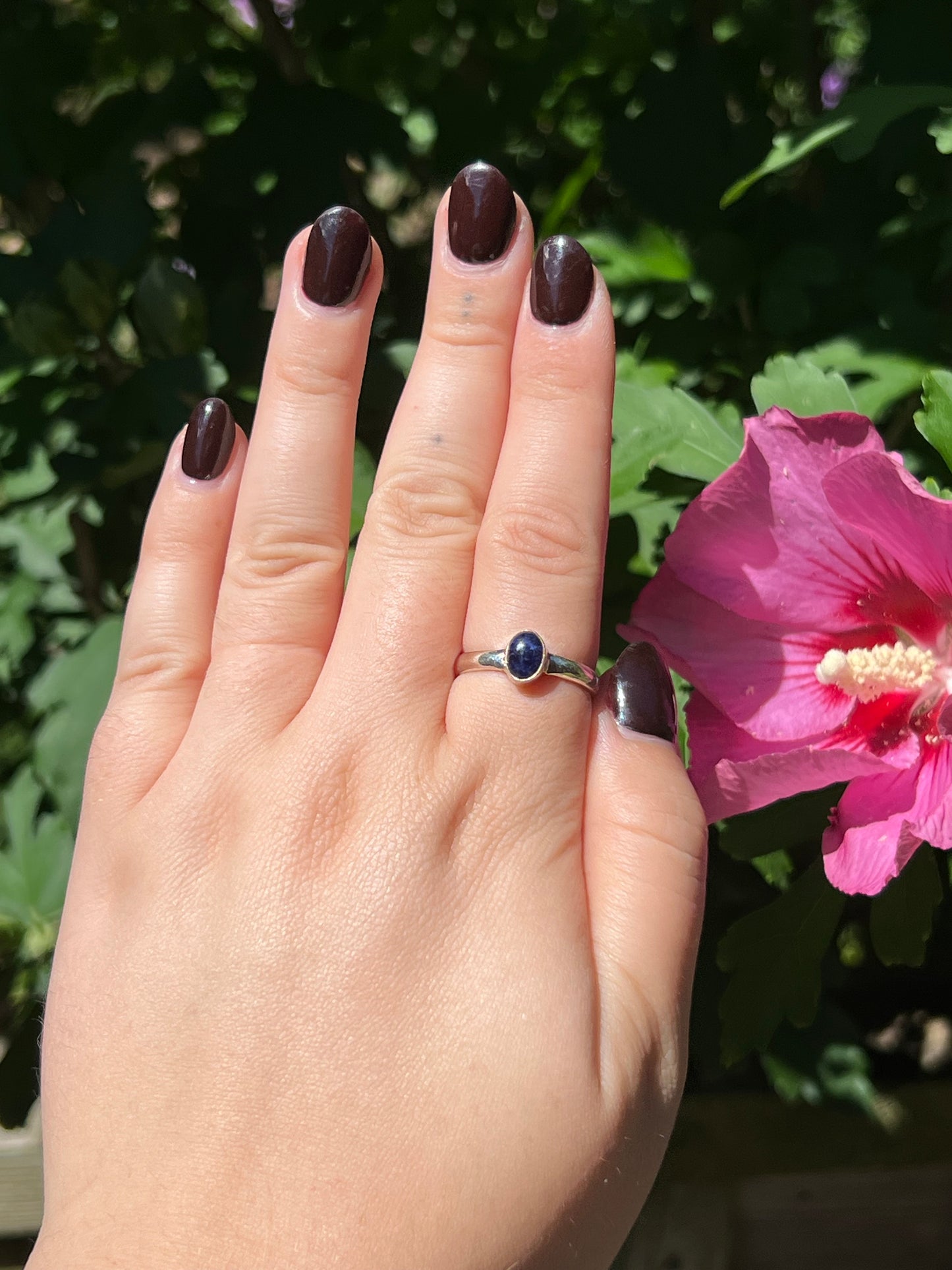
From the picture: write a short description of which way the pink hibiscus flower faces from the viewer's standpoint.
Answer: facing the viewer and to the left of the viewer
